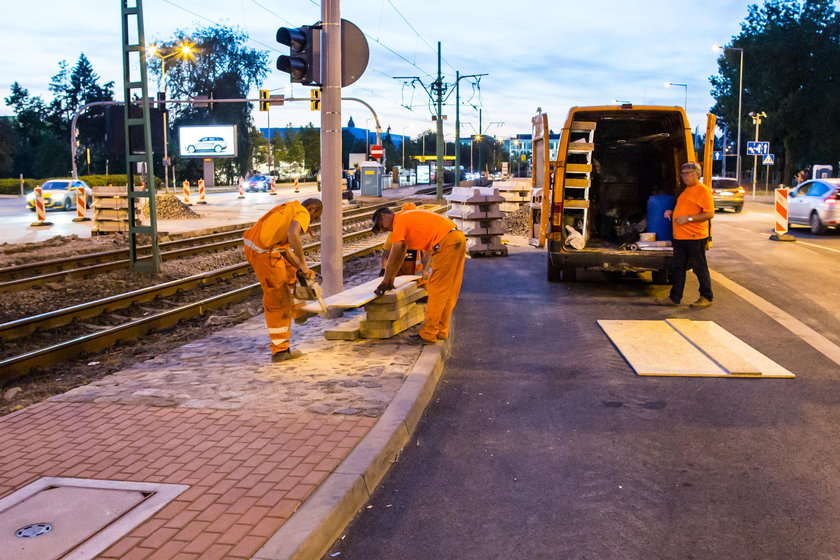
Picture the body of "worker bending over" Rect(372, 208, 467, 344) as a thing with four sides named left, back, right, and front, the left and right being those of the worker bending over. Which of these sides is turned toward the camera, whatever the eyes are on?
left

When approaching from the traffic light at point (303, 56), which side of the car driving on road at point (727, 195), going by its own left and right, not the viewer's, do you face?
back

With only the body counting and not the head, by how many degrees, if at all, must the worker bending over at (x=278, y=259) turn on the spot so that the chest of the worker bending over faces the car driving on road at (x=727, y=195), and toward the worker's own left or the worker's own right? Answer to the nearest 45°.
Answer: approximately 45° to the worker's own left

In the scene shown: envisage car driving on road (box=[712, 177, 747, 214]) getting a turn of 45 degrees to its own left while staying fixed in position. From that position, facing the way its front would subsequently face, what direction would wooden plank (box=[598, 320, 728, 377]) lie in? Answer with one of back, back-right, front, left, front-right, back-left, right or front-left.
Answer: back-left

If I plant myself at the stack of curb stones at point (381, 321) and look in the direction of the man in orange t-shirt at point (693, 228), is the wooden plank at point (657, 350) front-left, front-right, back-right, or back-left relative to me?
front-right

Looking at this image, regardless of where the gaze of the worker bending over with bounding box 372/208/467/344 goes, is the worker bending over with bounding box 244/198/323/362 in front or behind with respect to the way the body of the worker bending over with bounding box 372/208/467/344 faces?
in front

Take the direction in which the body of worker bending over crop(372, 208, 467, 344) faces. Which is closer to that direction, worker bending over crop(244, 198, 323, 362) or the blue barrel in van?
the worker bending over

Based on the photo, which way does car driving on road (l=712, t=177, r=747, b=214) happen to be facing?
away from the camera

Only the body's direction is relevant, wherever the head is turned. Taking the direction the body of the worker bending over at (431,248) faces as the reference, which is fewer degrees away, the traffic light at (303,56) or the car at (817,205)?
the traffic light

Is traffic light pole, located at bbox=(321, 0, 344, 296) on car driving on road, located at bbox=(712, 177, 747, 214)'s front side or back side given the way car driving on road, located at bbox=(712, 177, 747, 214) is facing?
on the back side

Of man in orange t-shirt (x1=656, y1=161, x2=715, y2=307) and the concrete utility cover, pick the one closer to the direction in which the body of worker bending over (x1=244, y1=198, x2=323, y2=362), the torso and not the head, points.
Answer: the man in orange t-shirt

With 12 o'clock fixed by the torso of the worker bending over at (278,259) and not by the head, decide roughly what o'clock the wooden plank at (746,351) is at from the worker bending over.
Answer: The wooden plank is roughly at 12 o'clock from the worker bending over.

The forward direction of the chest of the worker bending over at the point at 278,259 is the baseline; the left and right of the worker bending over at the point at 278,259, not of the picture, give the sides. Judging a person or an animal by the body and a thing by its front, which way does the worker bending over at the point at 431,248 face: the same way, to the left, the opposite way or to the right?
the opposite way

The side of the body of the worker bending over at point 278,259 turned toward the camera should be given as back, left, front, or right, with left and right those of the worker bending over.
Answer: right

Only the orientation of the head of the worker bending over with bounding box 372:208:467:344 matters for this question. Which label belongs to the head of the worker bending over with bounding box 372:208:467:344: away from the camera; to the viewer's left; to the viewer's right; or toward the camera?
to the viewer's left

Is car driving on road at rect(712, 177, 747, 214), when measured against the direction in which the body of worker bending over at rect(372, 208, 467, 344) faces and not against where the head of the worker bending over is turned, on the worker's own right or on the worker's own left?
on the worker's own right
